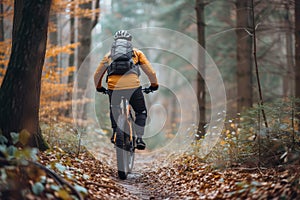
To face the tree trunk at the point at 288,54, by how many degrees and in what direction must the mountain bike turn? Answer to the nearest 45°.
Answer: approximately 45° to its right

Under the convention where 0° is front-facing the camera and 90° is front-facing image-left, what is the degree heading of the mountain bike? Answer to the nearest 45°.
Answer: approximately 180°

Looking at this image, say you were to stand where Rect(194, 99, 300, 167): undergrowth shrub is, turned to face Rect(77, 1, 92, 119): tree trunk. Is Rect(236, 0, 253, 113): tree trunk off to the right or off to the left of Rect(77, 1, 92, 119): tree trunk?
right

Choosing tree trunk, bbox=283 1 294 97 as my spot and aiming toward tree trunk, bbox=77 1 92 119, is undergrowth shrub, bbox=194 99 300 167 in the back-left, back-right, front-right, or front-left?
front-left

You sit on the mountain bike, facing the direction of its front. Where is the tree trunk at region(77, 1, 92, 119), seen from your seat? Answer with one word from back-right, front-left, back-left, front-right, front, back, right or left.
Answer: front

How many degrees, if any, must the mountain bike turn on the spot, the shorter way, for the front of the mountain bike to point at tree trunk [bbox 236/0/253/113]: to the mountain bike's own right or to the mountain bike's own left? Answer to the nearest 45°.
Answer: approximately 45° to the mountain bike's own right

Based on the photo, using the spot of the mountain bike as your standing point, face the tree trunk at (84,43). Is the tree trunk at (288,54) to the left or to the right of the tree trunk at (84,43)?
right

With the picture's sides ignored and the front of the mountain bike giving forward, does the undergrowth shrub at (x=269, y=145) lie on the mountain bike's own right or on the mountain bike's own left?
on the mountain bike's own right

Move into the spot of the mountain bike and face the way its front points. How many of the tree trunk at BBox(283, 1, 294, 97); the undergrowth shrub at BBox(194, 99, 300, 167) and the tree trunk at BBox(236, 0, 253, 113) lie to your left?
0
